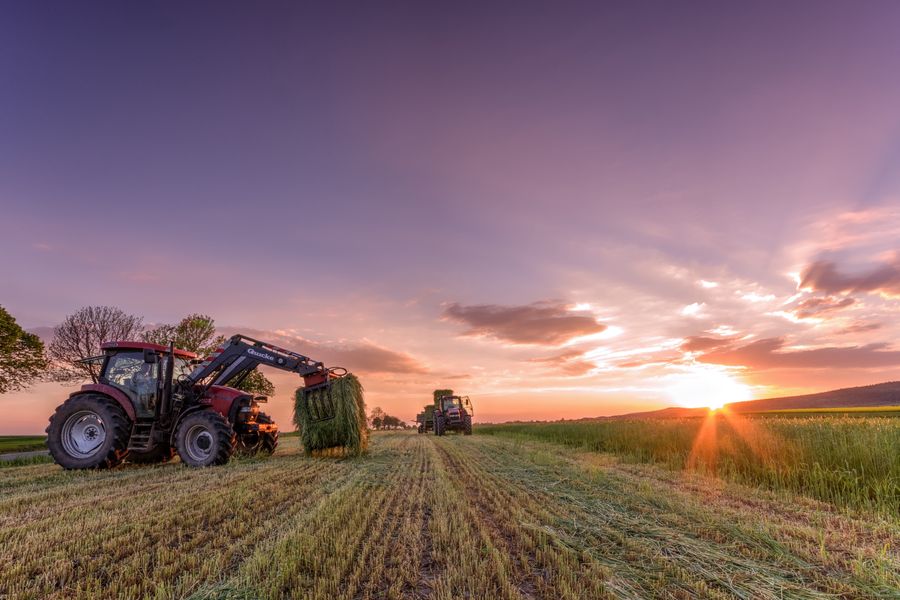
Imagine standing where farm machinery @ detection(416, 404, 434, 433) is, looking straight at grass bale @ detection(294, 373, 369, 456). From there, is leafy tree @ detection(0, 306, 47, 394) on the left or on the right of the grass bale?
right

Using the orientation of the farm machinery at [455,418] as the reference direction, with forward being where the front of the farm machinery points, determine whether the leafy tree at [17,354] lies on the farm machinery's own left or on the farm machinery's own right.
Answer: on the farm machinery's own right

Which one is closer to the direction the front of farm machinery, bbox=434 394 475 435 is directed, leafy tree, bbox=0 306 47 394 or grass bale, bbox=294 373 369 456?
the grass bale

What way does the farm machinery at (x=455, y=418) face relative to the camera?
toward the camera

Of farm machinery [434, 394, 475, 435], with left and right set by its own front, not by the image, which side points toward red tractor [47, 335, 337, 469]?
front

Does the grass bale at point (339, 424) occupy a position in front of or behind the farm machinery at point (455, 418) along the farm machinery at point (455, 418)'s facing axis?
in front

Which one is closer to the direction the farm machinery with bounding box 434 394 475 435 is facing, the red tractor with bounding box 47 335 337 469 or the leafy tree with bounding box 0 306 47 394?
the red tractor
